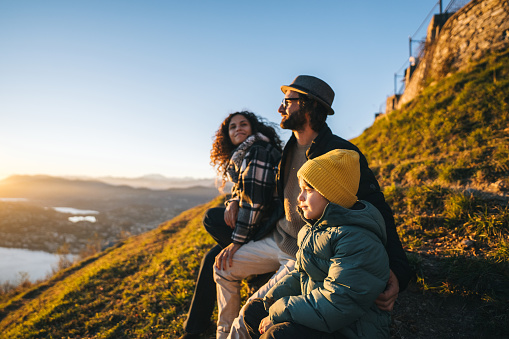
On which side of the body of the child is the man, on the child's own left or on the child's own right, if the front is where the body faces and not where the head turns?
on the child's own right

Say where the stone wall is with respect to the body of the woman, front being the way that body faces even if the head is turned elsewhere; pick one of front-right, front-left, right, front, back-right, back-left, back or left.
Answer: back-right

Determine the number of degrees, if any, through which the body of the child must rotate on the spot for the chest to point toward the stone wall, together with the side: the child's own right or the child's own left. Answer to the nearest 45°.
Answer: approximately 135° to the child's own right

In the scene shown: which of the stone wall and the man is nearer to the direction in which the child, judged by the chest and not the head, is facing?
the man

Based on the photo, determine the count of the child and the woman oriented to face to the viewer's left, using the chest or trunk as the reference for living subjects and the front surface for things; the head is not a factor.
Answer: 2

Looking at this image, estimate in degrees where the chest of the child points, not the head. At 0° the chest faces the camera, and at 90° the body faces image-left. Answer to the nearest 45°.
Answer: approximately 90°

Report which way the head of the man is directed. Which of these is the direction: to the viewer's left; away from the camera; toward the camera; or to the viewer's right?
to the viewer's left

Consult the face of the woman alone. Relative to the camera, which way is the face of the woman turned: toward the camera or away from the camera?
toward the camera

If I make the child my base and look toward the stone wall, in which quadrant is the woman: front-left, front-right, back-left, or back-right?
front-left

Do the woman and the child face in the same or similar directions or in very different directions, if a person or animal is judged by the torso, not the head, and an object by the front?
same or similar directions

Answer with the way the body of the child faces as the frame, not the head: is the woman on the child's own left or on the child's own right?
on the child's own right

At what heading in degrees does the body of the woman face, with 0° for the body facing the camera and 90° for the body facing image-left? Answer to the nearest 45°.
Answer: approximately 90°
